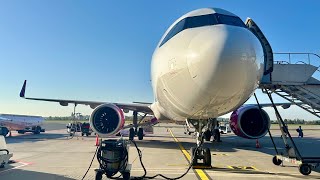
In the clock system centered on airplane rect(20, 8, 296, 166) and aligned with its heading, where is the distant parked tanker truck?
The distant parked tanker truck is roughly at 5 o'clock from the airplane.

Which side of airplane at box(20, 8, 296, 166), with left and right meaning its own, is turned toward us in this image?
front
